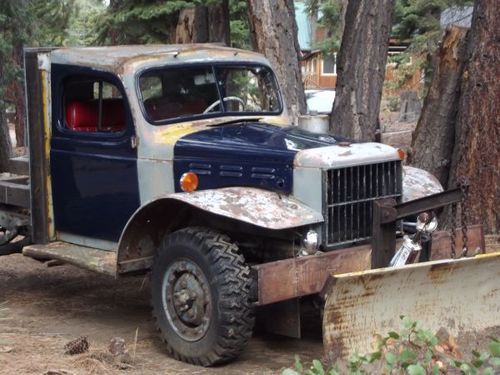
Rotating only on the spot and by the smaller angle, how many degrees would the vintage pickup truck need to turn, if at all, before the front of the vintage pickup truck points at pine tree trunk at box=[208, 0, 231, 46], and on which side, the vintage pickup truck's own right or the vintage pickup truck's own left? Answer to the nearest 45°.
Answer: approximately 135° to the vintage pickup truck's own left

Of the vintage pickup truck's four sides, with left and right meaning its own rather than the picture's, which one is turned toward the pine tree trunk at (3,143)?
back

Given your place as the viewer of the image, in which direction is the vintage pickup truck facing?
facing the viewer and to the right of the viewer

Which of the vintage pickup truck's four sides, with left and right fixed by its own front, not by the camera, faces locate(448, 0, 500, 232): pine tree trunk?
left

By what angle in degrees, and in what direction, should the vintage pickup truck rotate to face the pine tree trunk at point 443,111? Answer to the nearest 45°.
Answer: approximately 90° to its left

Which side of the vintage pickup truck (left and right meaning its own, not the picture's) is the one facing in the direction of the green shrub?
front

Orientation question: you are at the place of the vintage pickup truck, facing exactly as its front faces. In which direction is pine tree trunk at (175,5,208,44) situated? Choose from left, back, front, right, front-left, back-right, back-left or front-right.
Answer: back-left

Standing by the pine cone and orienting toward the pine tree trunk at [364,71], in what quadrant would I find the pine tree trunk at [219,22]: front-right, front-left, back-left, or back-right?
front-left
